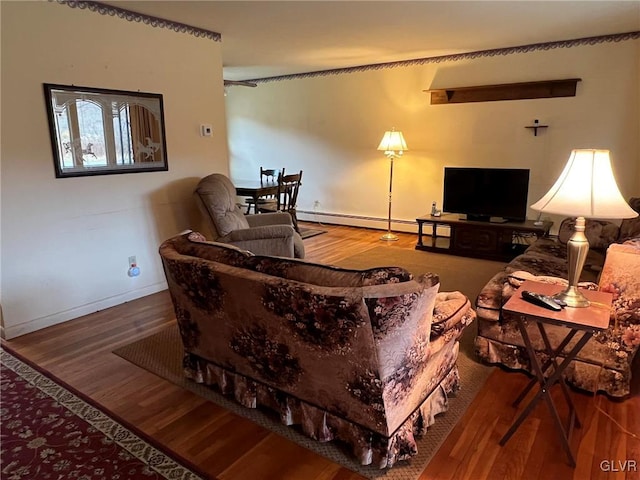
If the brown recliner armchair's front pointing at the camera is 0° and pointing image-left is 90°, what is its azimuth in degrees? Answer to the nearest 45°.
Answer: approximately 270°

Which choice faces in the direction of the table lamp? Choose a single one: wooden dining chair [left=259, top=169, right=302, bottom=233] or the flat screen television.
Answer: the flat screen television

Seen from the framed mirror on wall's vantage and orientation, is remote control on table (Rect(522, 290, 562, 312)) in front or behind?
in front

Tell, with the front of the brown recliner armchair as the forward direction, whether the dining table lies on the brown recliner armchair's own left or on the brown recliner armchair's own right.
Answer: on the brown recliner armchair's own left

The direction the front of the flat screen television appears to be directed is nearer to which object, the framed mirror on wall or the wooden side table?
the wooden side table

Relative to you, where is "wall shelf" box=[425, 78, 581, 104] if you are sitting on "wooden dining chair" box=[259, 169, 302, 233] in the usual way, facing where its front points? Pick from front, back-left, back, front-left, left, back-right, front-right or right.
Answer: back-right

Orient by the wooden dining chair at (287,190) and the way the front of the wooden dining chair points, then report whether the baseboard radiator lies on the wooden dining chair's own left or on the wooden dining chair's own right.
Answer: on the wooden dining chair's own right

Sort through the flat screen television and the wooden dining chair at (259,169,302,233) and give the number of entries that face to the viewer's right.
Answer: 0

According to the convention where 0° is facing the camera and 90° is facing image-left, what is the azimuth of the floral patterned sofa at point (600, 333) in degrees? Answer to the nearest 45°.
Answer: approximately 45°

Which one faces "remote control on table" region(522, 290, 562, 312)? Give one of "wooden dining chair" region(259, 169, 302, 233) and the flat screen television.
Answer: the flat screen television

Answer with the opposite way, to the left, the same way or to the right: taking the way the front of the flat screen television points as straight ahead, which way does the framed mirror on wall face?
to the left

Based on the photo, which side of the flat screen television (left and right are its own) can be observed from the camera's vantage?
front

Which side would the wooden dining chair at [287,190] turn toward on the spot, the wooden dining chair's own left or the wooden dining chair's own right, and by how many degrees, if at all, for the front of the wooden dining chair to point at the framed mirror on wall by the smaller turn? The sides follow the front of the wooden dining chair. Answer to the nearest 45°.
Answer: approximately 90° to the wooden dining chair's own left

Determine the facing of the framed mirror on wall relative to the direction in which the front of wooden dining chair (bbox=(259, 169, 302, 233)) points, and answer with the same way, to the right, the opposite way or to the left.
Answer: the opposite way
